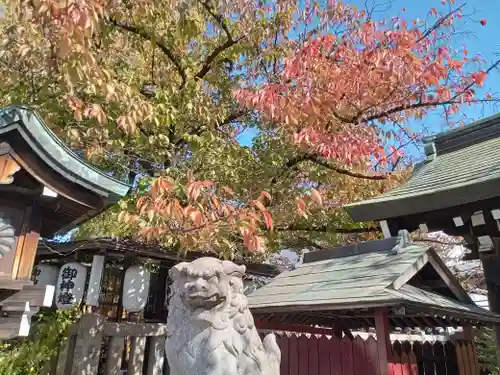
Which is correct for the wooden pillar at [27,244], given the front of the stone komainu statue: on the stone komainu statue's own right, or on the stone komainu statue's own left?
on the stone komainu statue's own right

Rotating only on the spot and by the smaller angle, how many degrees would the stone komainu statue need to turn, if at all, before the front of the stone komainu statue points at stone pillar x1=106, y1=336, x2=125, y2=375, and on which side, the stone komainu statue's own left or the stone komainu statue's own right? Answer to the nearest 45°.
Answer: approximately 90° to the stone komainu statue's own right

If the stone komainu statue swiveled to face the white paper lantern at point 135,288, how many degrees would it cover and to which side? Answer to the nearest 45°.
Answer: approximately 90° to its right

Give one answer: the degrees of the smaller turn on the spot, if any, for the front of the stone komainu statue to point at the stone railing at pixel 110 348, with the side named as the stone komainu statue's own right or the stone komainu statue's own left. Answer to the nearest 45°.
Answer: approximately 90° to the stone komainu statue's own right

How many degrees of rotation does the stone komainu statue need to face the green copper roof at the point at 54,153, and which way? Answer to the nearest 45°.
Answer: approximately 45° to its right

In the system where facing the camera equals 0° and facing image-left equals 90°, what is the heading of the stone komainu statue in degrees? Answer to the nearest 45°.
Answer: approximately 45°

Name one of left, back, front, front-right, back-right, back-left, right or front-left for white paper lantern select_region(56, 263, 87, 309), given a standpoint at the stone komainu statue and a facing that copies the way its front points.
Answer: right

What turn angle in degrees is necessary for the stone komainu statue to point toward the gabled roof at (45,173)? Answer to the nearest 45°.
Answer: approximately 45° to its right
